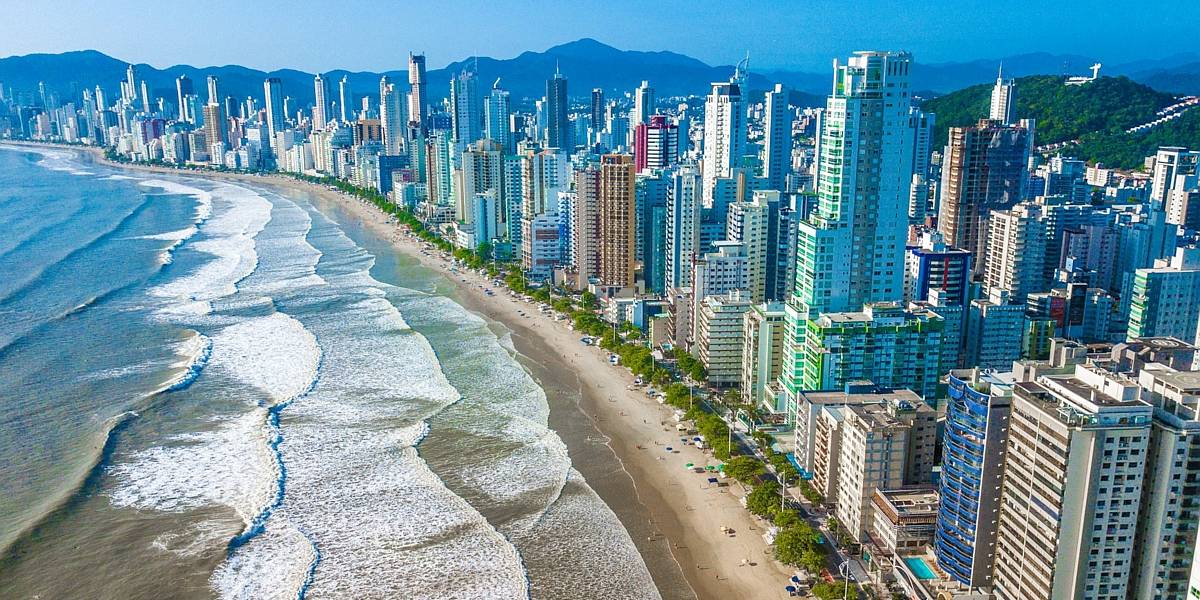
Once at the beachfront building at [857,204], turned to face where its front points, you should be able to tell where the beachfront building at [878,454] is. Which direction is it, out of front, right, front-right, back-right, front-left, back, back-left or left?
front-left

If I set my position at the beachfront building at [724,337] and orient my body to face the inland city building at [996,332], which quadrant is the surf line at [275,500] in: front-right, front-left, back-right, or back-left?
back-right

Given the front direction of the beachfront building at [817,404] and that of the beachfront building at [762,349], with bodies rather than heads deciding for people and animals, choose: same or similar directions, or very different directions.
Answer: same or similar directions

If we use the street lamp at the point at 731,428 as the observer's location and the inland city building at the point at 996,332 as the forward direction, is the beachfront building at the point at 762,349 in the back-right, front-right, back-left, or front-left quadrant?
front-left

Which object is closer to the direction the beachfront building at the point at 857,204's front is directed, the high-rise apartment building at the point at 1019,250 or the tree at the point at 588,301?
the tree

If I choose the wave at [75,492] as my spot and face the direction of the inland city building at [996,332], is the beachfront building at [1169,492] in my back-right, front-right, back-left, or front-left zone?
front-right

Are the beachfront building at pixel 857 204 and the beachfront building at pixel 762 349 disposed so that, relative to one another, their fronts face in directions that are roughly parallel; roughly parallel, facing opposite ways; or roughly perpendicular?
roughly parallel

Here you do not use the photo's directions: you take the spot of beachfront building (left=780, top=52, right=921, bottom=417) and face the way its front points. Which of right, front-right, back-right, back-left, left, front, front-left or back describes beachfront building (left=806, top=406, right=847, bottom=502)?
front-left

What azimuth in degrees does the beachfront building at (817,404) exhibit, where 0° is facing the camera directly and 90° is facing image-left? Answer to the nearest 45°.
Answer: approximately 45°

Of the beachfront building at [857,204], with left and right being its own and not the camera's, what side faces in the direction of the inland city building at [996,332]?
back

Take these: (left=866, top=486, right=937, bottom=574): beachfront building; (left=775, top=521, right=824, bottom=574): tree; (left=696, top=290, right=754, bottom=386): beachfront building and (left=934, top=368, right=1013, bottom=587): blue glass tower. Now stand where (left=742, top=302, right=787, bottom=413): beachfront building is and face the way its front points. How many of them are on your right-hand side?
1

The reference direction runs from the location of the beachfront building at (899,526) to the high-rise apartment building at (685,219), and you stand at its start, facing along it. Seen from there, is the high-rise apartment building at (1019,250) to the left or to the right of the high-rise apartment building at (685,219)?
right

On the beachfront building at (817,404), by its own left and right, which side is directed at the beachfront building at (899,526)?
left

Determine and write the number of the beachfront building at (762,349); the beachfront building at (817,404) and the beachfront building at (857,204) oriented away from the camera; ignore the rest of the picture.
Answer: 0

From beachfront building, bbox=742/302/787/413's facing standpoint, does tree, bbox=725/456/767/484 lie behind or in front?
in front

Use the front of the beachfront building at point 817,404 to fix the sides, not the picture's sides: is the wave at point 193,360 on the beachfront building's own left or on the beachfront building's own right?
on the beachfront building's own right

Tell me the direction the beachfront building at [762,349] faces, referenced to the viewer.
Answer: facing the viewer and to the left of the viewer
